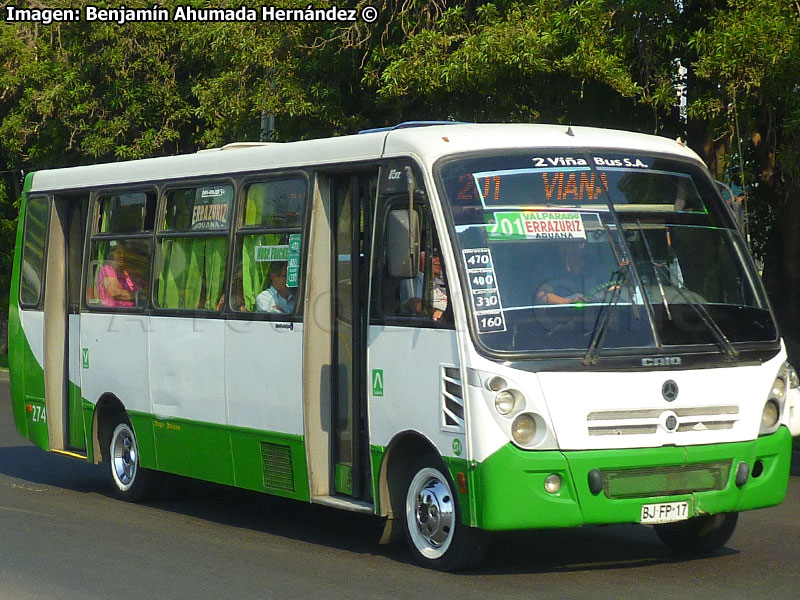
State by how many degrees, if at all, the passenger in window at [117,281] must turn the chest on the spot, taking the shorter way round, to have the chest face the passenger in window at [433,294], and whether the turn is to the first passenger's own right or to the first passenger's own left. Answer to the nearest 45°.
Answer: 0° — they already face them

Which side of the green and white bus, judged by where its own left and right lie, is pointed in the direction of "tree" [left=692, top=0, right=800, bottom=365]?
left

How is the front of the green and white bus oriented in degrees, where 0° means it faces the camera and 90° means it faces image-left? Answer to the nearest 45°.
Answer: approximately 315°

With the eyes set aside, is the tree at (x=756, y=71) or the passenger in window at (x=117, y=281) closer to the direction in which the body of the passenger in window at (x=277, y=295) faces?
the tree
